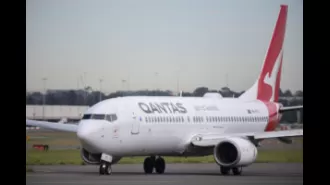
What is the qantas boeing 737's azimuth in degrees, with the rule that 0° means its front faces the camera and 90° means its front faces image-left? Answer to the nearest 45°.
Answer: approximately 45°
